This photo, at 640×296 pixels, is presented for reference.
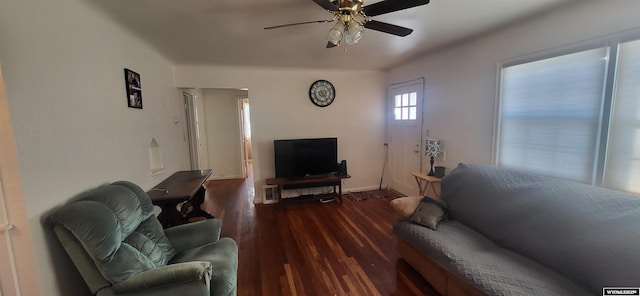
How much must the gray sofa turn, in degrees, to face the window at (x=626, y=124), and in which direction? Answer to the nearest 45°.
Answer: approximately 180°

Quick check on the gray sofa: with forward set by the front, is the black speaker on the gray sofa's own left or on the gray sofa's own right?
on the gray sofa's own right

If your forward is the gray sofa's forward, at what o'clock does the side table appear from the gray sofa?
The side table is roughly at 3 o'clock from the gray sofa.

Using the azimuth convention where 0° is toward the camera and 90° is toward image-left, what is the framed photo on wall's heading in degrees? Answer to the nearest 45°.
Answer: approximately 315°

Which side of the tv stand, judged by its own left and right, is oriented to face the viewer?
front

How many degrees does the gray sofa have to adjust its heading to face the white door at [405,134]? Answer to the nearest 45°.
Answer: approximately 90° to its right

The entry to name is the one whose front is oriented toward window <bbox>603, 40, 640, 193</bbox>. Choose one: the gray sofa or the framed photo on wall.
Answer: the framed photo on wall

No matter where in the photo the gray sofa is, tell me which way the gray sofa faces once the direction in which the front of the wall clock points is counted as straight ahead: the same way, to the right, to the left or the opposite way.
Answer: to the right

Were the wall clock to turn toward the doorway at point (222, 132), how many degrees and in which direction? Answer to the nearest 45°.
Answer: approximately 135° to its right

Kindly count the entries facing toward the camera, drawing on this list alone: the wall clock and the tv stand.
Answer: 2

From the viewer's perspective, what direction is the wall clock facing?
toward the camera

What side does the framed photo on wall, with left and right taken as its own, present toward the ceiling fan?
front

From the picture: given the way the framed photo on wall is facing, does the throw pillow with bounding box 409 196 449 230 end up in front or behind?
in front
